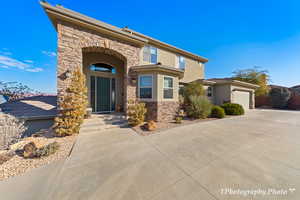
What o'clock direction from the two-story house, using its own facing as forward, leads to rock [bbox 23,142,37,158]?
The rock is roughly at 2 o'clock from the two-story house.

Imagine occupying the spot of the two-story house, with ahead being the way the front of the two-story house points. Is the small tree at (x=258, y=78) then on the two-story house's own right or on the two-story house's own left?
on the two-story house's own left

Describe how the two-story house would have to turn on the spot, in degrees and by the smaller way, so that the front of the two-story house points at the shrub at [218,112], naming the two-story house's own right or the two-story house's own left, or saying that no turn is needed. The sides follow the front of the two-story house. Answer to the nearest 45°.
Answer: approximately 45° to the two-story house's own left

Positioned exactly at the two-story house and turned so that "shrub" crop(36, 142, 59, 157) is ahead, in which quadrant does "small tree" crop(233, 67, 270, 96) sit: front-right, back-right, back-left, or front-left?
back-left

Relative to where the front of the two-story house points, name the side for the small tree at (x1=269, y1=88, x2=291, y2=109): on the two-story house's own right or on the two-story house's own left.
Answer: on the two-story house's own left

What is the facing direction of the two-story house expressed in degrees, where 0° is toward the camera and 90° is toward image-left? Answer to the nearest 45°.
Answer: approximately 315°

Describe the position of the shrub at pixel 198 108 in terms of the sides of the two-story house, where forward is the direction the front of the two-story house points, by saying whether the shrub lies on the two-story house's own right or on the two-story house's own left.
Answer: on the two-story house's own left
